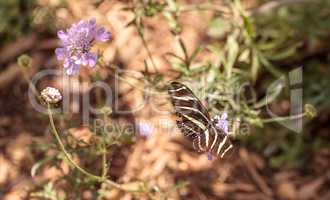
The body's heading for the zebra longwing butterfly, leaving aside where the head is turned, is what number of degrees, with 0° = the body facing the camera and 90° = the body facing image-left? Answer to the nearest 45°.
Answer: approximately 225°

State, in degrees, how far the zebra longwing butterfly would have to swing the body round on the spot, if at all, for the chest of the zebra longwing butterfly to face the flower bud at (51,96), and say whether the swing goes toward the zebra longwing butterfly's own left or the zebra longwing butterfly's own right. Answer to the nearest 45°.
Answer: approximately 135° to the zebra longwing butterfly's own left

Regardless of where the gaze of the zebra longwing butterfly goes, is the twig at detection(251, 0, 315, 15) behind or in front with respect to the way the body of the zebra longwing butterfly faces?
in front

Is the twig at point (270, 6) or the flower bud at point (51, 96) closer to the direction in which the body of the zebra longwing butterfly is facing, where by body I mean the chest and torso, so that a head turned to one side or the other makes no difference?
the twig

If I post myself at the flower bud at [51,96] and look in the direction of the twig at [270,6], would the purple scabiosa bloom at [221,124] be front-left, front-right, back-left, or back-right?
front-right

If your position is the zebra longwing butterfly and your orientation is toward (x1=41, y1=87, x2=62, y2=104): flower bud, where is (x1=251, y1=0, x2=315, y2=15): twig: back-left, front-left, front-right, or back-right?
back-right
